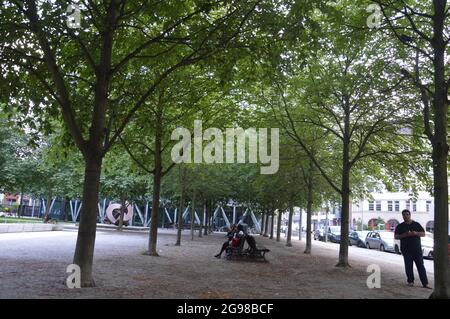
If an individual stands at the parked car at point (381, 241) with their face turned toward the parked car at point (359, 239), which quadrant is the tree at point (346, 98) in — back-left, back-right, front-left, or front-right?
back-left

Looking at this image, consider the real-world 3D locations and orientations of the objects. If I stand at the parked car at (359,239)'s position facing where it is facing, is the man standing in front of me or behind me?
in front

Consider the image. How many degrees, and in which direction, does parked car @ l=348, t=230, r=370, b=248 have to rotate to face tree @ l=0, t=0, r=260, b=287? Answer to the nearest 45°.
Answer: approximately 45° to its right

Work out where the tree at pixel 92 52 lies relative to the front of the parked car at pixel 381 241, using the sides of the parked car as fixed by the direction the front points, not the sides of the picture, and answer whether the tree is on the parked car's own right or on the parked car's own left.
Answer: on the parked car's own right

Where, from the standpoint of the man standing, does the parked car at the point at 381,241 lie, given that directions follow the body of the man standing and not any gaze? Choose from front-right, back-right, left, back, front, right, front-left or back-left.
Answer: back

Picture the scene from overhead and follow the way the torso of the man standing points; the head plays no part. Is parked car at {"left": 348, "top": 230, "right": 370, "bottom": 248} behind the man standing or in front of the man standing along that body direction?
behind

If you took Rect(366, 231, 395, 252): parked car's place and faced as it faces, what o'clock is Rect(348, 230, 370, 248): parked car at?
Rect(348, 230, 370, 248): parked car is roughly at 7 o'clock from Rect(366, 231, 395, 252): parked car.

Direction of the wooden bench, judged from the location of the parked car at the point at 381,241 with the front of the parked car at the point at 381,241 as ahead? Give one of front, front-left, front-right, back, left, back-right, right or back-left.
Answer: front-right

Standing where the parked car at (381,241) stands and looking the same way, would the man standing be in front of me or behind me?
in front

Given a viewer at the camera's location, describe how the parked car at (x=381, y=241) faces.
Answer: facing the viewer and to the right of the viewer

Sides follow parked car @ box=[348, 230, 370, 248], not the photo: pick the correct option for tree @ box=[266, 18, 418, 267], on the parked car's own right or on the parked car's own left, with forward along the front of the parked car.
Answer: on the parked car's own right

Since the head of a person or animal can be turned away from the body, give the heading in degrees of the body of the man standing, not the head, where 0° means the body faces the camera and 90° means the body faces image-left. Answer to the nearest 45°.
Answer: approximately 0°

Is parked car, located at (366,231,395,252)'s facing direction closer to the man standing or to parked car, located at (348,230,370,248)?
the man standing

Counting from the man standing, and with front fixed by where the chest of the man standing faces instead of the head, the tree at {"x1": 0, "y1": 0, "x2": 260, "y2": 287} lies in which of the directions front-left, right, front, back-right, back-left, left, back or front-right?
front-right
